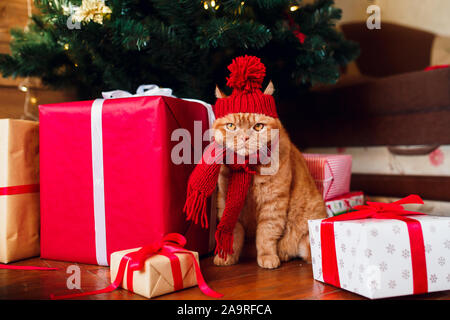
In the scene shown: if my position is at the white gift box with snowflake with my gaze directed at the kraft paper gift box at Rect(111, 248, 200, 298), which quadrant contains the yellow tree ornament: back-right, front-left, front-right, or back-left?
front-right

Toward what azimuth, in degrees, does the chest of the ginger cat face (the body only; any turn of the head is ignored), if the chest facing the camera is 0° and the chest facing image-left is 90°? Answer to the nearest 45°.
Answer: approximately 45°

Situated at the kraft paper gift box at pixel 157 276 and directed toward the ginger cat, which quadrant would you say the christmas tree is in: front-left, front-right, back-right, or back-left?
front-left

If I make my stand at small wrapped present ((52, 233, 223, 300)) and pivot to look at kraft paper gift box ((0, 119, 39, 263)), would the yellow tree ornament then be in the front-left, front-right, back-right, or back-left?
front-right
